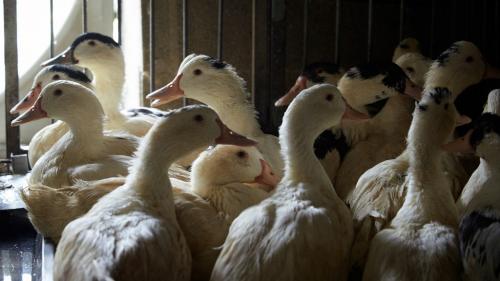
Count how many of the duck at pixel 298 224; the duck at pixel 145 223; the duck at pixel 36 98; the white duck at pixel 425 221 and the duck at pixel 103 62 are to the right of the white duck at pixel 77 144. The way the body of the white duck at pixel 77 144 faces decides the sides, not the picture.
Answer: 2

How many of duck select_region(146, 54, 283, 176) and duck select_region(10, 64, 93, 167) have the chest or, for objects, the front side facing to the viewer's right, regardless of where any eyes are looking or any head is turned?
0

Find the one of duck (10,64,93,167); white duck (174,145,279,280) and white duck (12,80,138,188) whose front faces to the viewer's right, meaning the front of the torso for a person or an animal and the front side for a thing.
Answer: white duck (174,145,279,280)

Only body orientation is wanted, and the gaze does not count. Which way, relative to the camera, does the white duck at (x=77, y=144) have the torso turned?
to the viewer's left

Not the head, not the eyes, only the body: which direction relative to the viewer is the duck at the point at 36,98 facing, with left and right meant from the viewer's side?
facing to the left of the viewer

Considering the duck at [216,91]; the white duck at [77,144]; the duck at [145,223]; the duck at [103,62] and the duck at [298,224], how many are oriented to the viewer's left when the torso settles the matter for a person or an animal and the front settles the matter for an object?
3

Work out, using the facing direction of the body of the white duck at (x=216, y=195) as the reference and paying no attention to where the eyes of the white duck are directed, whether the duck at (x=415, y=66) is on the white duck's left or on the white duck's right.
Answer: on the white duck's left

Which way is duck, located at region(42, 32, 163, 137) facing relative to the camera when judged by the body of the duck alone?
to the viewer's left

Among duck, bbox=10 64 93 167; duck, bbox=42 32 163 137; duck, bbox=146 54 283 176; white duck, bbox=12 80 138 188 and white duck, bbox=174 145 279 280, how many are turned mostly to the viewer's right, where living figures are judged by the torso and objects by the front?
1

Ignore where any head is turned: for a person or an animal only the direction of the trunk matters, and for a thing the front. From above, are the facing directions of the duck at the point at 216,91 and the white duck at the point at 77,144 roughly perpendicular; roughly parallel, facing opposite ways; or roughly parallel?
roughly parallel

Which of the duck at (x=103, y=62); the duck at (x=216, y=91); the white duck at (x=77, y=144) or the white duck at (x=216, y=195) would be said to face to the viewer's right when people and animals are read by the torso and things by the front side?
the white duck at (x=216, y=195)

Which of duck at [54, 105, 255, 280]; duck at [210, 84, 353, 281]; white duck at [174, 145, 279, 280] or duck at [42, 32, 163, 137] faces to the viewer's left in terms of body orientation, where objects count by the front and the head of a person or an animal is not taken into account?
duck at [42, 32, 163, 137]

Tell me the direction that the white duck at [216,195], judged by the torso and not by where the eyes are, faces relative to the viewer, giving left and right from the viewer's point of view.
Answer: facing to the right of the viewer
